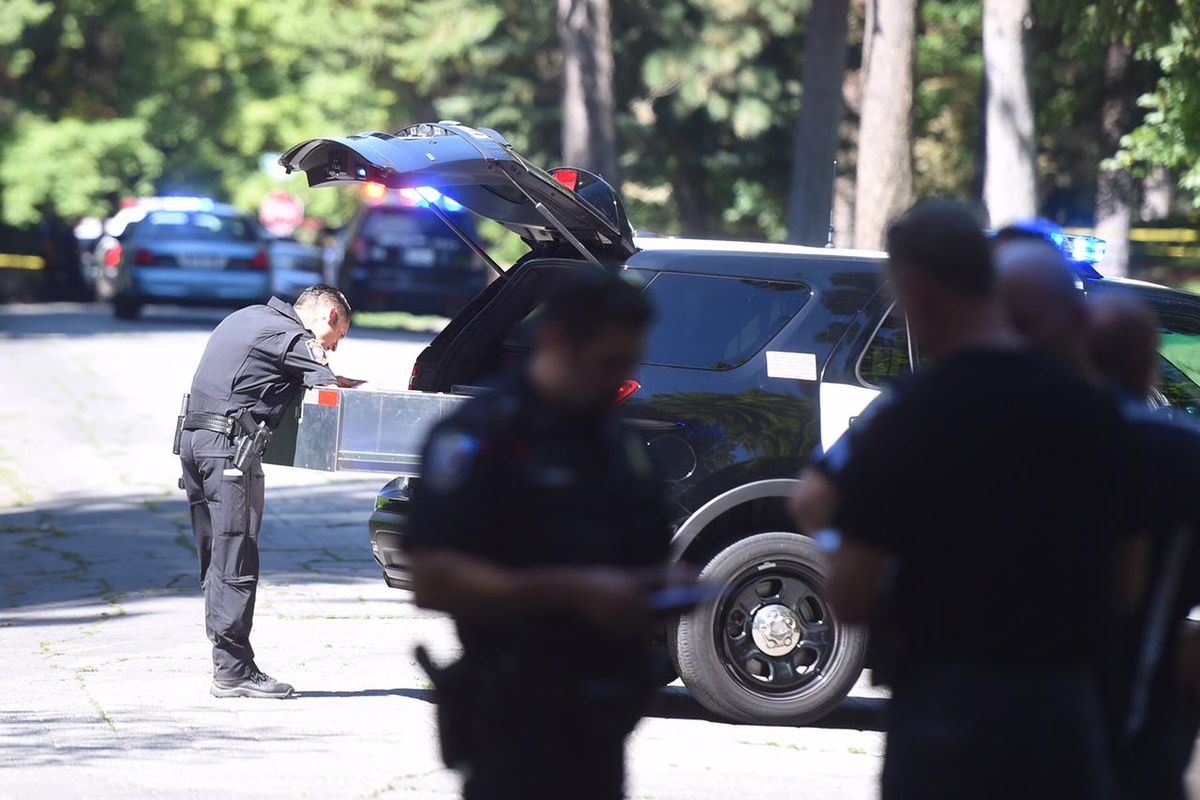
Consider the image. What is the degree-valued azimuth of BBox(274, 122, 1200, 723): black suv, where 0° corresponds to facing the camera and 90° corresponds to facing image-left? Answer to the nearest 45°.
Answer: approximately 225°

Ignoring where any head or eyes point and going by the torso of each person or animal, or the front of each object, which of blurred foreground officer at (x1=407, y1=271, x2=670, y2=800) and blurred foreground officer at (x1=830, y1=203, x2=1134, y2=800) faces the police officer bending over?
blurred foreground officer at (x1=830, y1=203, x2=1134, y2=800)

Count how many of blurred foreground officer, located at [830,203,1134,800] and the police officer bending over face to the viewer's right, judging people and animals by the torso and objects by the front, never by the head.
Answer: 1

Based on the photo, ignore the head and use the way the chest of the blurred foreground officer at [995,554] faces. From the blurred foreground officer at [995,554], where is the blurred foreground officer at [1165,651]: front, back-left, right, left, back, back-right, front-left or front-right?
right

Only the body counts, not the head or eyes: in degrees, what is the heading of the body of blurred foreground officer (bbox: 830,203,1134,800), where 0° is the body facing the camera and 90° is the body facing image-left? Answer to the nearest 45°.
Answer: approximately 135°

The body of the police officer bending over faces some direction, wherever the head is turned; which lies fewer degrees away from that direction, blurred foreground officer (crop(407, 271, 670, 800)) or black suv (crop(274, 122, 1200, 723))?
the black suv

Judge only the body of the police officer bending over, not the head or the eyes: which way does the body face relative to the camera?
to the viewer's right

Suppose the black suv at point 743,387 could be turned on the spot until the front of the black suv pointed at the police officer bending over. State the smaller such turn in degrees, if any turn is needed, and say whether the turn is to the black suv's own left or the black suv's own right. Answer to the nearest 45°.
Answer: approximately 135° to the black suv's own left

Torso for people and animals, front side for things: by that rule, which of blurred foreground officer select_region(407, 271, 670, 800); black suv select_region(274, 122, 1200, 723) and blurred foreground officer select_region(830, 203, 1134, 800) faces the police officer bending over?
blurred foreground officer select_region(830, 203, 1134, 800)

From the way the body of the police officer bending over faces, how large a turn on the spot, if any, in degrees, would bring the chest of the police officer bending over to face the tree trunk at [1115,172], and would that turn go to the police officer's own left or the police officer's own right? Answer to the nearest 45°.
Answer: approximately 45° to the police officer's own left

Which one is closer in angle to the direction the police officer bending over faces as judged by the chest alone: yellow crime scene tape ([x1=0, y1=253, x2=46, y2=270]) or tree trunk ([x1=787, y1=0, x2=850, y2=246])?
the tree trunk

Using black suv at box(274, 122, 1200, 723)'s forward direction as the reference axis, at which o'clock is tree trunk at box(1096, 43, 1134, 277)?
The tree trunk is roughly at 11 o'clock from the black suv.
